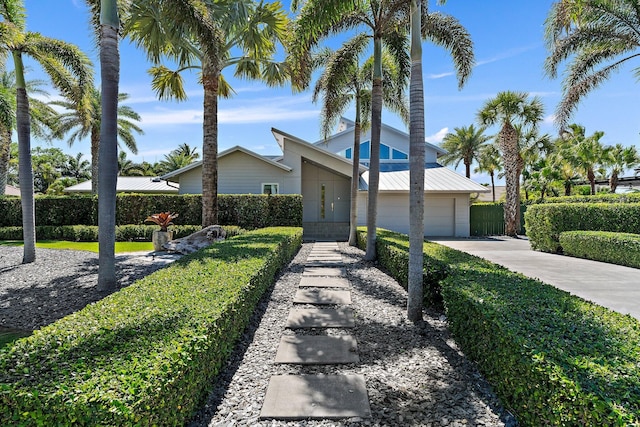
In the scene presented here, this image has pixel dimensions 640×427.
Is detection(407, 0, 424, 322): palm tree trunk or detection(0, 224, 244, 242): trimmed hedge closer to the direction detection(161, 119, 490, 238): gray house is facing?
the palm tree trunk

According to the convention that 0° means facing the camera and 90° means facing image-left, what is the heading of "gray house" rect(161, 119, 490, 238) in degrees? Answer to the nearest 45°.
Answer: approximately 0°

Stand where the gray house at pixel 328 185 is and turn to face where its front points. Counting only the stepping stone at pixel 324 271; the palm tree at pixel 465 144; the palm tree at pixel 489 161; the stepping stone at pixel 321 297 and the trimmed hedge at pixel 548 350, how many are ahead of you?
3

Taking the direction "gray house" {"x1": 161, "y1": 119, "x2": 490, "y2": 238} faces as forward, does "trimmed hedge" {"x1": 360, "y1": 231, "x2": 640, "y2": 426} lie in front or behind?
in front

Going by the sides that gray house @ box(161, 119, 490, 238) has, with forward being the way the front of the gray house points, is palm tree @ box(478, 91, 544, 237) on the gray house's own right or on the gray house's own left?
on the gray house's own left

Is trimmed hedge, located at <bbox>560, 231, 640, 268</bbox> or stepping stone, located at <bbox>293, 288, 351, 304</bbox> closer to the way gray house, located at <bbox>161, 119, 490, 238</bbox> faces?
the stepping stone

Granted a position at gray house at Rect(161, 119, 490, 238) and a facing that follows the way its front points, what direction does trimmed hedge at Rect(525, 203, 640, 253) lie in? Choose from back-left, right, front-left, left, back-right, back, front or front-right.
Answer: front-left

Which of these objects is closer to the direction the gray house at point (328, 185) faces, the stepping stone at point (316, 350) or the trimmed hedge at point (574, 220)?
the stepping stone

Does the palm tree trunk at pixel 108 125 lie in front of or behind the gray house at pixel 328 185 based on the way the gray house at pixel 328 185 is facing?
in front

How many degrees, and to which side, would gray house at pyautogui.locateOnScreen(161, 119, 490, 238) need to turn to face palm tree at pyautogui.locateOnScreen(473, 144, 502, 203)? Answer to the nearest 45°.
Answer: approximately 135° to its left

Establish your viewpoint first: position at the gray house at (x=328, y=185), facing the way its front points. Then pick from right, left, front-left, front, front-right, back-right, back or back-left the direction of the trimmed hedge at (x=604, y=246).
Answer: front-left

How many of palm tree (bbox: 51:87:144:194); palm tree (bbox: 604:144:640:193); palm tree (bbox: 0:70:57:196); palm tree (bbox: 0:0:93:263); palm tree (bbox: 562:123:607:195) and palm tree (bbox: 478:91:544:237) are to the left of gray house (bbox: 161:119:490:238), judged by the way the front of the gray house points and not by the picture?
3

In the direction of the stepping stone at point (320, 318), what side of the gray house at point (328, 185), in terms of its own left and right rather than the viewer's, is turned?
front

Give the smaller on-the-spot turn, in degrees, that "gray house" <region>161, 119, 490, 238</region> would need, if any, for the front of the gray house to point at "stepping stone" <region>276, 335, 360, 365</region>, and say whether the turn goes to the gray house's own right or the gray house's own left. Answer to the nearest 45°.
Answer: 0° — it already faces it

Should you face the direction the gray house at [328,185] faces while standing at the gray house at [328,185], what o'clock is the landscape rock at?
The landscape rock is roughly at 1 o'clock from the gray house.

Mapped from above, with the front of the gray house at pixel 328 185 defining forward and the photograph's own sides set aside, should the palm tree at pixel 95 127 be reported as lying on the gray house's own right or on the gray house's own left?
on the gray house's own right

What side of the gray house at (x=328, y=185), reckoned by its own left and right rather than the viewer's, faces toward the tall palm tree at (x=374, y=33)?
front

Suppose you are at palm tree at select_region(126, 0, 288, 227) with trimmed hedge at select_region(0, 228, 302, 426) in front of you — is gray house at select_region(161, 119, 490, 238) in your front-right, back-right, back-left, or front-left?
back-left
